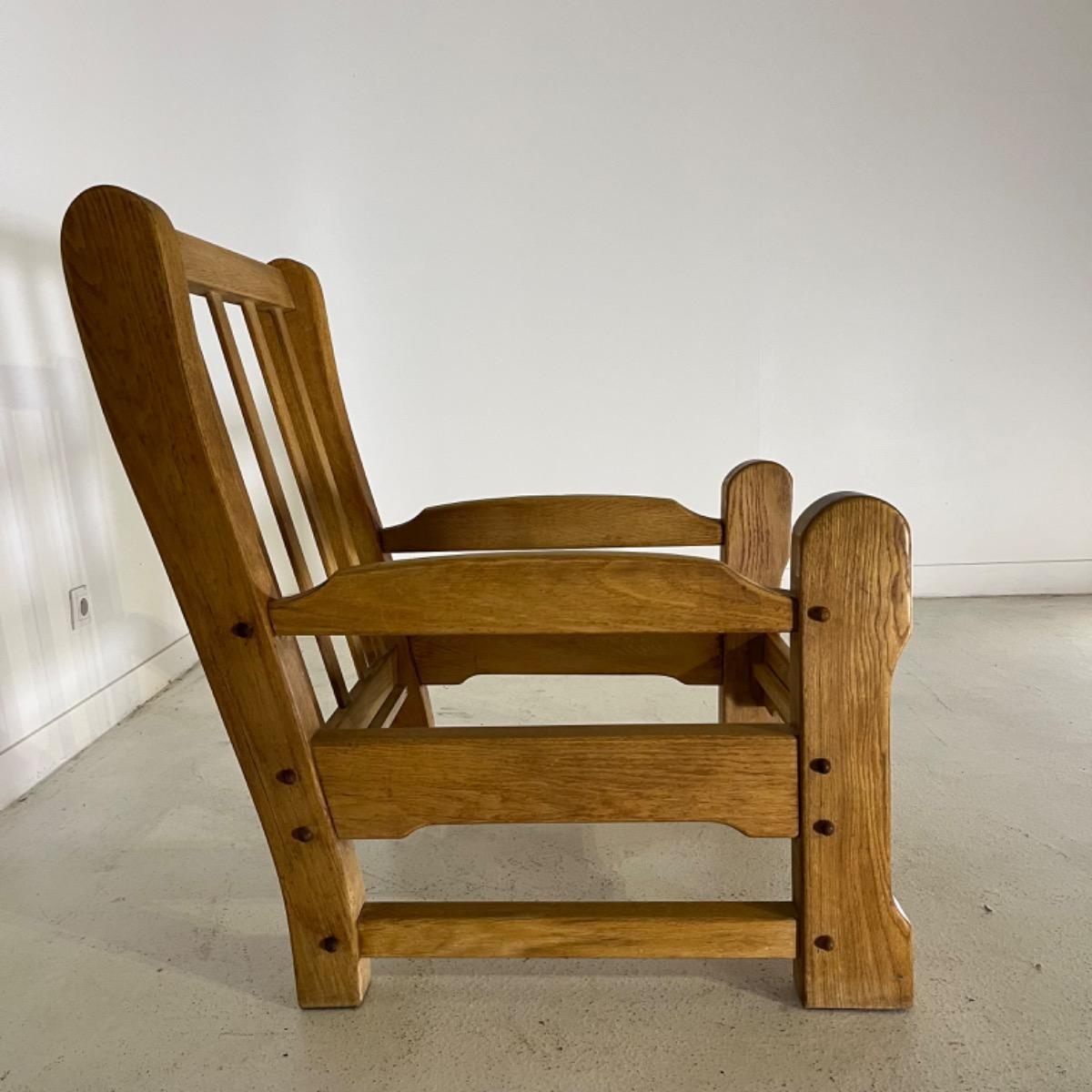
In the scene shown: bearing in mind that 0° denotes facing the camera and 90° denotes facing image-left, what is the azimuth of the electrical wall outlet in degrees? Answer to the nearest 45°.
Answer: approximately 315°

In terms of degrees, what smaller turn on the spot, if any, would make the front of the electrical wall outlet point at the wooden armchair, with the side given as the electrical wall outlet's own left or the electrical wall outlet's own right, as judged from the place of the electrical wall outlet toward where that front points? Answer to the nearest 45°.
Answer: approximately 45° to the electrical wall outlet's own right

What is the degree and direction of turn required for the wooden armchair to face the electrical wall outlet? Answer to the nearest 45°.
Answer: approximately 135° to its left

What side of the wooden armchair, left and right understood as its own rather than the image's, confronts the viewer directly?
right
